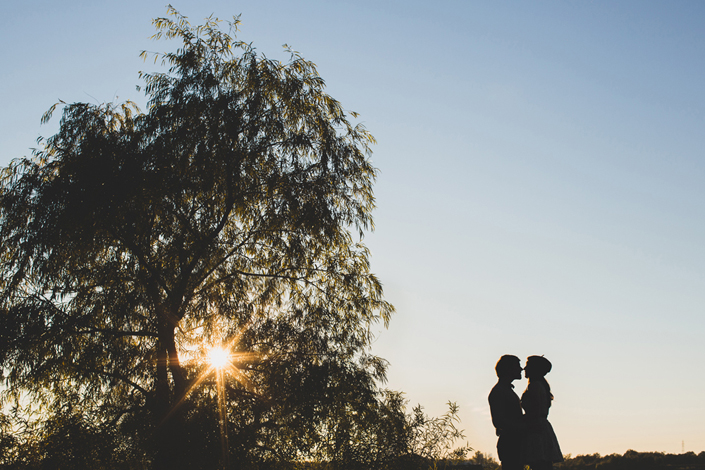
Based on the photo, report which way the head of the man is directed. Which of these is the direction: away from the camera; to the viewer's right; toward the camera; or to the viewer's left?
to the viewer's right

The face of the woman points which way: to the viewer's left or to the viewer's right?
to the viewer's left

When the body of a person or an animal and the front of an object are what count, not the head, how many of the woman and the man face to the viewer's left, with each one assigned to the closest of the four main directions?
1

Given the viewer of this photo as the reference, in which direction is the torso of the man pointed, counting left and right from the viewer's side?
facing to the right of the viewer

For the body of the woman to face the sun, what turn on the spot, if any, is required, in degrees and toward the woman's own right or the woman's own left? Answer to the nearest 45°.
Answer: approximately 45° to the woman's own right

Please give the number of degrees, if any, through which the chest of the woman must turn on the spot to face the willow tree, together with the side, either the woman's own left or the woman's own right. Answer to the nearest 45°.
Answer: approximately 45° to the woman's own right

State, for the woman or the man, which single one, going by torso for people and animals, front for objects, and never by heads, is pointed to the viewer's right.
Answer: the man

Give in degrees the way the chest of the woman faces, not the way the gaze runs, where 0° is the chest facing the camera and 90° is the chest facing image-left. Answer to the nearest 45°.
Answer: approximately 90°

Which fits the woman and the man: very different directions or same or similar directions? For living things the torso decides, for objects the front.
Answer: very different directions
